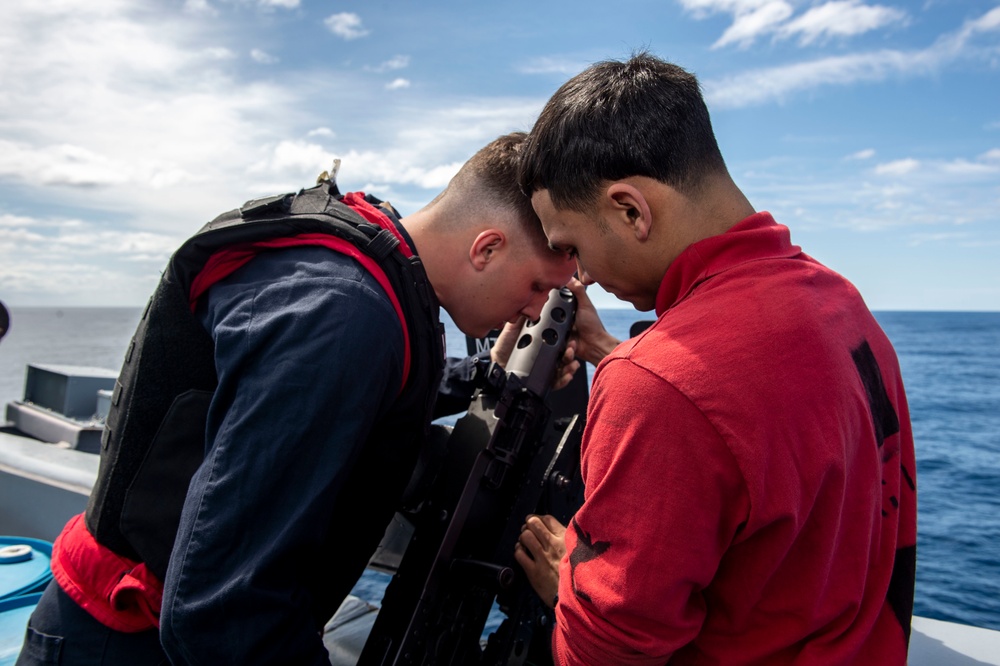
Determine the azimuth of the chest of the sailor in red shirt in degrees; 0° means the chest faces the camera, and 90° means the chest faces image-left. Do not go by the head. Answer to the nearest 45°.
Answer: approximately 135°

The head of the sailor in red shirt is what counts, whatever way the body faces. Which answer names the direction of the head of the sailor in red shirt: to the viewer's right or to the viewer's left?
to the viewer's left
